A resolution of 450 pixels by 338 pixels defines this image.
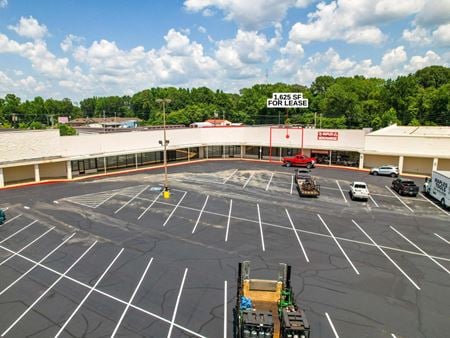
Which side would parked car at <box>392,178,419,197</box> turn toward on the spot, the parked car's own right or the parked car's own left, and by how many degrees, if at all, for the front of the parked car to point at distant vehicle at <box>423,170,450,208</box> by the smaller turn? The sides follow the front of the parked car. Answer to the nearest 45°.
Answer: approximately 180°

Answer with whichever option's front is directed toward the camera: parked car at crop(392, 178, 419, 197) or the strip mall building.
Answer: the strip mall building

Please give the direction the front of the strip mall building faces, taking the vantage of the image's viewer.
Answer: facing the viewer

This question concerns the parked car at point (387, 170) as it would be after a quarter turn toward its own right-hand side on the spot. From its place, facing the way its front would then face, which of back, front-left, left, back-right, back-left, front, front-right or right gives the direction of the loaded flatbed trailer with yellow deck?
back

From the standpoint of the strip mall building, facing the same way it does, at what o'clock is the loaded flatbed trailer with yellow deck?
The loaded flatbed trailer with yellow deck is roughly at 11 o'clock from the strip mall building.

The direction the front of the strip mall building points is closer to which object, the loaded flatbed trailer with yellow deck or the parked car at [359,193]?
the loaded flatbed trailer with yellow deck
